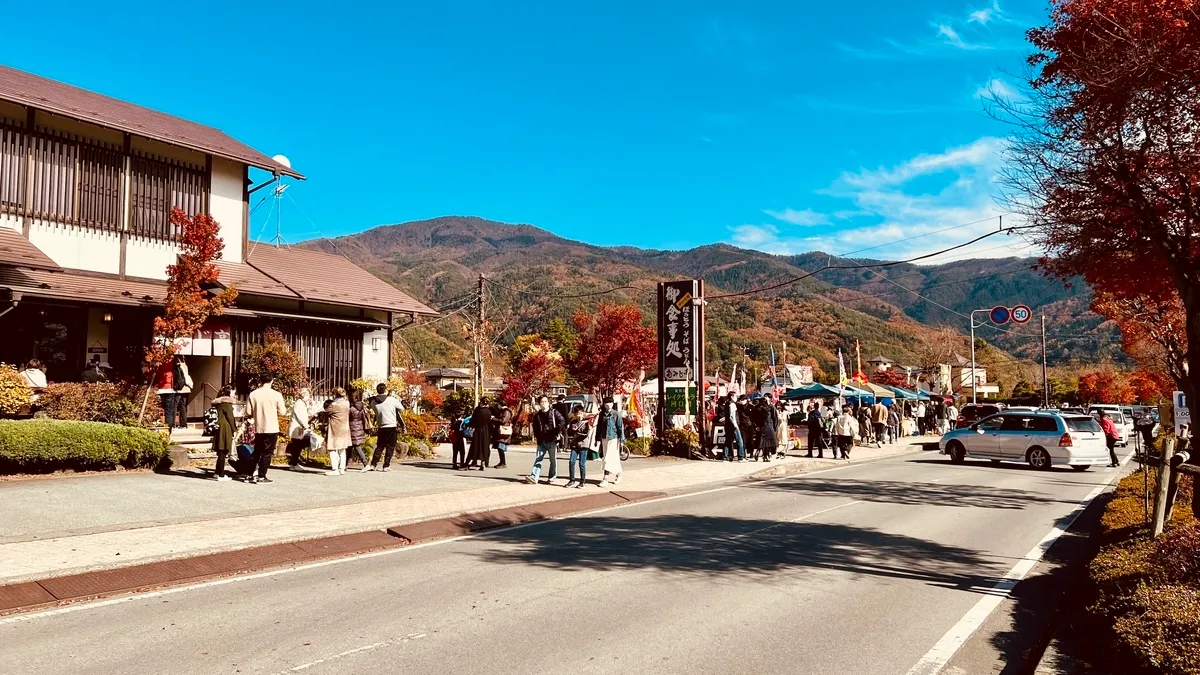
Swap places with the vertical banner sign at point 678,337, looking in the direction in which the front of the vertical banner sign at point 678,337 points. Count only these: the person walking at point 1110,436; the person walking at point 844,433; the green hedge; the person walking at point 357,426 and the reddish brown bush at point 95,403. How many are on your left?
2

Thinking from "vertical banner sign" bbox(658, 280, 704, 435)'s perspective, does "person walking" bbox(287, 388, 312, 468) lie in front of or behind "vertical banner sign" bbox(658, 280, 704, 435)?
in front

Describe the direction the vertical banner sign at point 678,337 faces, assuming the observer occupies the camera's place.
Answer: facing the viewer

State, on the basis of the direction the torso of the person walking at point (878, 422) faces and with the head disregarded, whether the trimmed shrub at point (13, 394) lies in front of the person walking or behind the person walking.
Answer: behind

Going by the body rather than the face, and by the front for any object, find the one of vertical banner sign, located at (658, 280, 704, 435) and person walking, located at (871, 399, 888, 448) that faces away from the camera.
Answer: the person walking

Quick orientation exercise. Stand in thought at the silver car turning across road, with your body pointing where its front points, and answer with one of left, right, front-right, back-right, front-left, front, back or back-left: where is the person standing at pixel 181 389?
left
